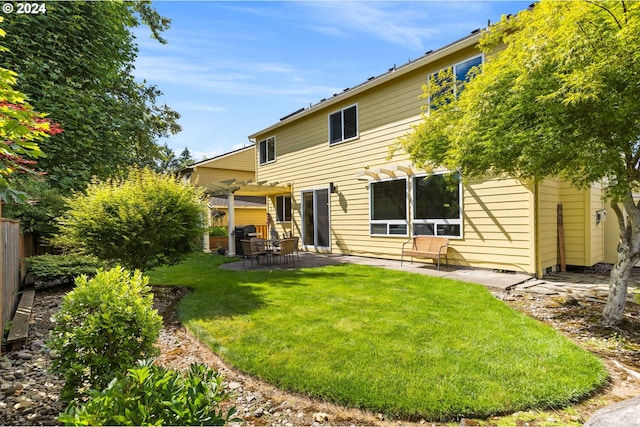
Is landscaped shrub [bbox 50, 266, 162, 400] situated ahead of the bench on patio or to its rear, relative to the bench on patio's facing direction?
ahead

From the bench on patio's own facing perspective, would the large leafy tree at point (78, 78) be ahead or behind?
ahead

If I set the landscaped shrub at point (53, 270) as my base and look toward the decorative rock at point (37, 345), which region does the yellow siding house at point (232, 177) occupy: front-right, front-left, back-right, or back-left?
back-left

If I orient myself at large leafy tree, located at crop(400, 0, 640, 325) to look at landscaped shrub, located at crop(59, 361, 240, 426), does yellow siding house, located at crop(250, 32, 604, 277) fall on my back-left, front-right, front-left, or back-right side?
back-right

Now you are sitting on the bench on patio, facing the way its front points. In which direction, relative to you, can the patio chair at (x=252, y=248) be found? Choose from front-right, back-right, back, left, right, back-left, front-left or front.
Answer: front-right

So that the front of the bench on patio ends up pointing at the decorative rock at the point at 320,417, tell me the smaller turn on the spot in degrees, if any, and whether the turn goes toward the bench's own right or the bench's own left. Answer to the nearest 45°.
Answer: approximately 45° to the bench's own left
